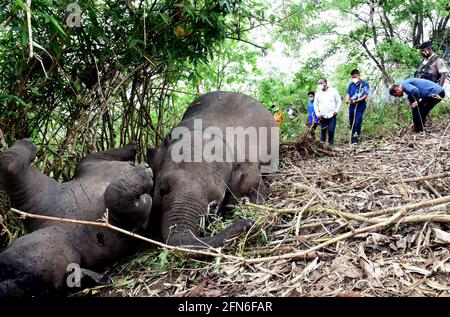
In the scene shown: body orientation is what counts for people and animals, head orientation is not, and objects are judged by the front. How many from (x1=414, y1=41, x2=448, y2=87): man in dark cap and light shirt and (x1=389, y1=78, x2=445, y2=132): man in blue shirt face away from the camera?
0

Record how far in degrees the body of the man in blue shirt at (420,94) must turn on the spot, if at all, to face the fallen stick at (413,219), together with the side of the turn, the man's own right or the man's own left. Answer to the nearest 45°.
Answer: approximately 90° to the man's own left

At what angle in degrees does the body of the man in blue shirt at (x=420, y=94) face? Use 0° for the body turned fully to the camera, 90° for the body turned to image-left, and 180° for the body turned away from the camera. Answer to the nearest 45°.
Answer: approximately 90°

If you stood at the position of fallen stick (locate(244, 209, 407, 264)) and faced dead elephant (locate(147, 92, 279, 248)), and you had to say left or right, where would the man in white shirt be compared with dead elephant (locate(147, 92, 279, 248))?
right

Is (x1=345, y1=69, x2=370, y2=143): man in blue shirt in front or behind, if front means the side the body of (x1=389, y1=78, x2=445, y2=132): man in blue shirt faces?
in front

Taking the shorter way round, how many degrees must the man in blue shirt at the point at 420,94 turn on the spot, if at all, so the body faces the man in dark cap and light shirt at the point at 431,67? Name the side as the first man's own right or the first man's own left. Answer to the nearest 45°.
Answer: approximately 90° to the first man's own right

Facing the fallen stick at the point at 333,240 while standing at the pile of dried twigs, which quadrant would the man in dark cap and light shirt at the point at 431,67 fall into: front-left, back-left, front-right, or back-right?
back-left

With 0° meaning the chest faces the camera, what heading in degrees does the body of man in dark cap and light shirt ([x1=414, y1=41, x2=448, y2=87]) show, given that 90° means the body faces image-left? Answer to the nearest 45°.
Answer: approximately 45°
